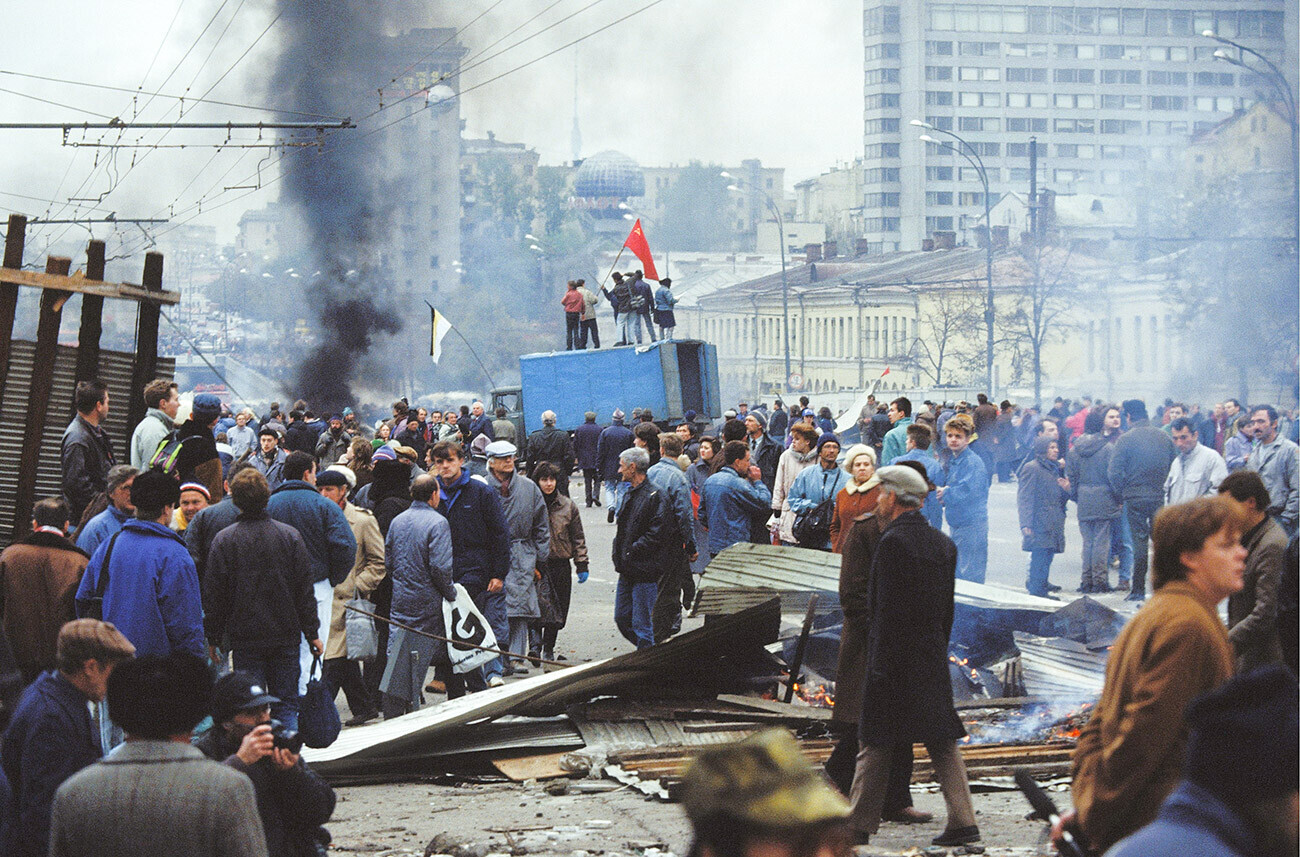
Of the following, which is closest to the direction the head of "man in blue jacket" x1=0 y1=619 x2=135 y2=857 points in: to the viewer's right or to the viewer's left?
to the viewer's right

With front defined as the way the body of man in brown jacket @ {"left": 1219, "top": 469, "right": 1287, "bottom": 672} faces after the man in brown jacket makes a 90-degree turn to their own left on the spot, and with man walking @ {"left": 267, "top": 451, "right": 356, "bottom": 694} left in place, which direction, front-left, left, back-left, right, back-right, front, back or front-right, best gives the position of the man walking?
right

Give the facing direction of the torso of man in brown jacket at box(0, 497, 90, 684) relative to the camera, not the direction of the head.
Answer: away from the camera

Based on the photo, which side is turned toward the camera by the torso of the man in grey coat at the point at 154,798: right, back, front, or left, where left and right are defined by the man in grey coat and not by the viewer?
back

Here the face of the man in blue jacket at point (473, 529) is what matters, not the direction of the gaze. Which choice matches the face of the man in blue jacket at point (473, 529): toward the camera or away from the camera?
toward the camera

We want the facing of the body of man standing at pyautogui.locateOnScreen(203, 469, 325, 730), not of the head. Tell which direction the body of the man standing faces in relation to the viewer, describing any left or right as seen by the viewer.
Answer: facing away from the viewer

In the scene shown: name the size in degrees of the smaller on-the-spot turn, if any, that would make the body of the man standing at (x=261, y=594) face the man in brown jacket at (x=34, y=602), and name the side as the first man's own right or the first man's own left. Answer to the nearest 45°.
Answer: approximately 90° to the first man's own left

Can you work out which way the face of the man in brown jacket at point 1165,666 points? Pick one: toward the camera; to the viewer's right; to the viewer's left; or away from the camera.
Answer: to the viewer's right

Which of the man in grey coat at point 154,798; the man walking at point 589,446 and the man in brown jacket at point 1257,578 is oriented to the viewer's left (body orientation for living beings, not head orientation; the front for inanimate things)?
the man in brown jacket

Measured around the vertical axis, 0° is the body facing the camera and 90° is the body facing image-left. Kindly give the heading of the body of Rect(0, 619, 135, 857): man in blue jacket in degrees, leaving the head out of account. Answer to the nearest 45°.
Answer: approximately 270°

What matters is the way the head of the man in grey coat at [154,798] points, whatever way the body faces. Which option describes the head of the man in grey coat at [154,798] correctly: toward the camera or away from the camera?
away from the camera

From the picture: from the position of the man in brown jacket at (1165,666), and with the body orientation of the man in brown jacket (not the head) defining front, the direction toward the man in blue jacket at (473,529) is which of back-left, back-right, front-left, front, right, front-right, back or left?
back-left

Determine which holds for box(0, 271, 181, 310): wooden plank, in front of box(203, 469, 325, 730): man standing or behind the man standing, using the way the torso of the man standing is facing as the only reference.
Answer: in front
